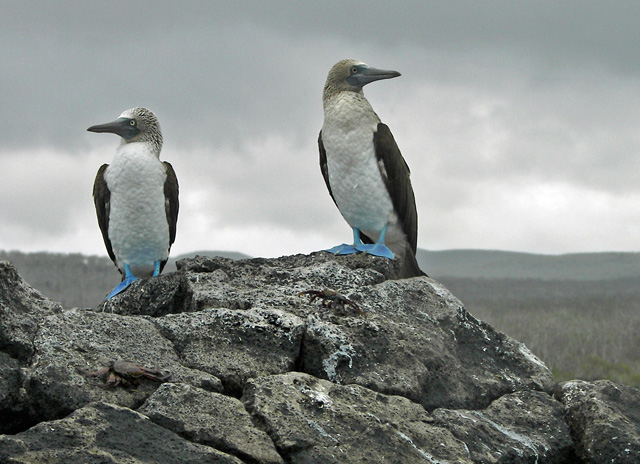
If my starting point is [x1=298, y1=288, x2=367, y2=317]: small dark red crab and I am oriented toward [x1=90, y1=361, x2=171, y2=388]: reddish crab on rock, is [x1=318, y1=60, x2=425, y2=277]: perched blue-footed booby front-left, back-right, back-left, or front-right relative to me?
back-right

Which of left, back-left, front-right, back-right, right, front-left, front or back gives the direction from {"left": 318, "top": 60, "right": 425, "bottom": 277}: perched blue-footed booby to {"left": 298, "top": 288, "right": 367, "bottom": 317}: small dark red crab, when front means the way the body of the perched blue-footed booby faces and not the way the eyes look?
front-left

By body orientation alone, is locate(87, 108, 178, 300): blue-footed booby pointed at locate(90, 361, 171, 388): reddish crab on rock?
yes

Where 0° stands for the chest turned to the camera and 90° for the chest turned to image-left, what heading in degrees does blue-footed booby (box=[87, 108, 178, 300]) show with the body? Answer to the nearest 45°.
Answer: approximately 0°

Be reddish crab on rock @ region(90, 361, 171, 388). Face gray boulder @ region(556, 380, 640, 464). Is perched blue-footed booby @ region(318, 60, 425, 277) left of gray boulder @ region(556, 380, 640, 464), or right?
left

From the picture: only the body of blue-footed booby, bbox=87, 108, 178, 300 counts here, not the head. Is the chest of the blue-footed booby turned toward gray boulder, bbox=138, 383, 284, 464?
yes

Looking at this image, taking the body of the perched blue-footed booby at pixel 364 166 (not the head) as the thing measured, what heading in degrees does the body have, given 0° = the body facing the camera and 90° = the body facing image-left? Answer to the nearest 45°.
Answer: approximately 45°

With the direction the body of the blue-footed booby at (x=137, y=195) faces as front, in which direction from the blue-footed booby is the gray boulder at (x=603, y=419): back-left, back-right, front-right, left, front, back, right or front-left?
front-left
